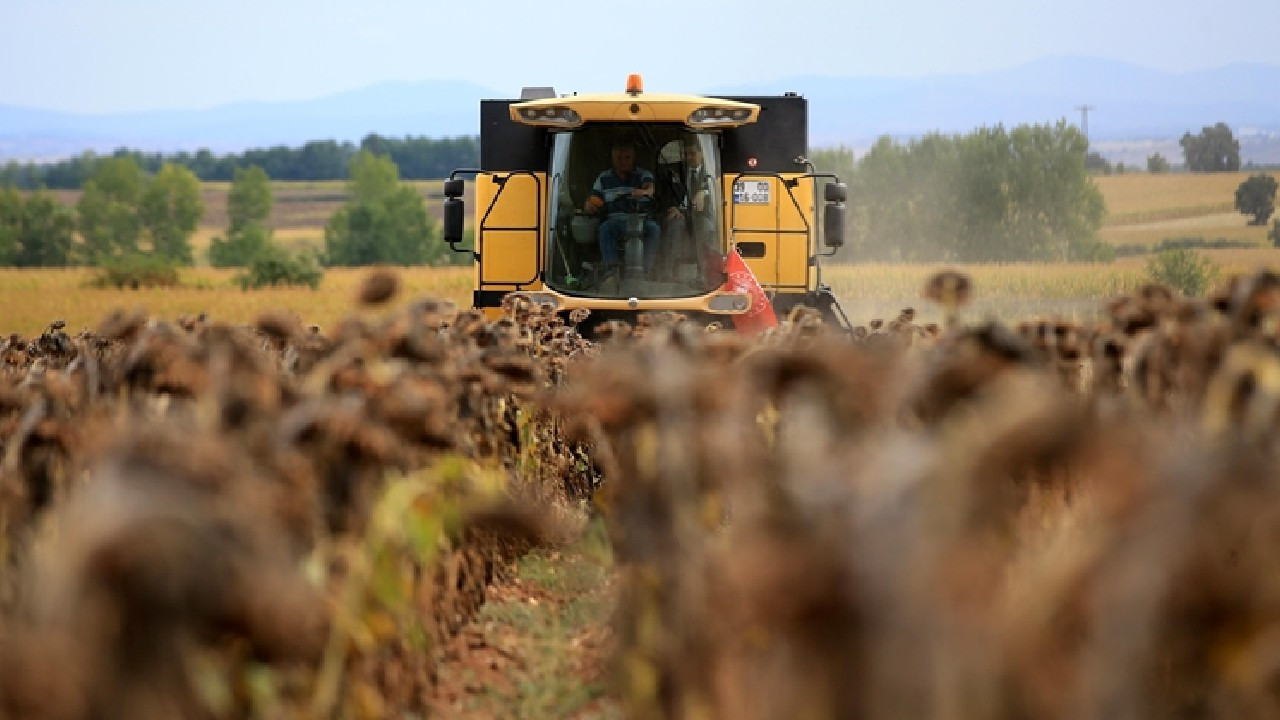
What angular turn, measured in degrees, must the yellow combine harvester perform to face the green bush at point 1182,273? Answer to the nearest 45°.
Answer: approximately 135° to its left

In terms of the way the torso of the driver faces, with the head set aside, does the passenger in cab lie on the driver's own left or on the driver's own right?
on the driver's own left

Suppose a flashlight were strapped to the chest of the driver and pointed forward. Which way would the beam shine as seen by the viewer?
toward the camera

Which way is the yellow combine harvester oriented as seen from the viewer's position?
toward the camera
